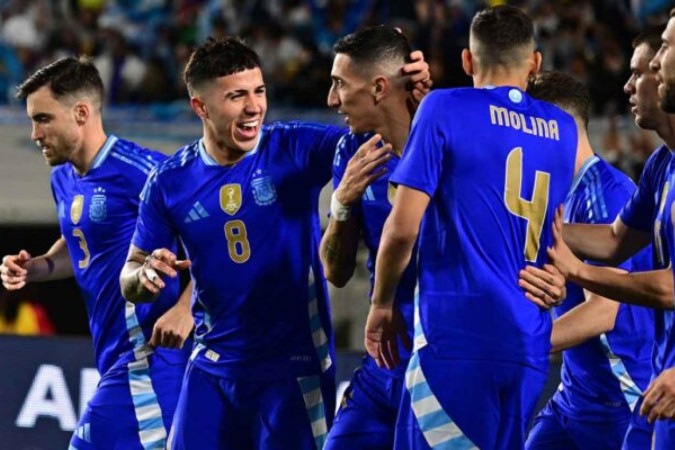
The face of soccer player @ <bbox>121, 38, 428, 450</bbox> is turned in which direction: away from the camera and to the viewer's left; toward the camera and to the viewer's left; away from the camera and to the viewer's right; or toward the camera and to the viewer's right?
toward the camera and to the viewer's right

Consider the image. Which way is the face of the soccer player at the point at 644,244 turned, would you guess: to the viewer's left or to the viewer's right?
to the viewer's left

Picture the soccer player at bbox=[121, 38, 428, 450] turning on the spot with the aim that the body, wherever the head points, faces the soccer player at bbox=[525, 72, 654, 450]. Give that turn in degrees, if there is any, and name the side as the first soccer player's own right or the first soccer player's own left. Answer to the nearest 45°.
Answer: approximately 90° to the first soccer player's own left

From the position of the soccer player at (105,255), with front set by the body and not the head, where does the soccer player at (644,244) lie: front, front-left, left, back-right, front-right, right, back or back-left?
left

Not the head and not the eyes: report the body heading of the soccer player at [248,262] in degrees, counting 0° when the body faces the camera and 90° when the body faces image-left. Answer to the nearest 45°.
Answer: approximately 0°

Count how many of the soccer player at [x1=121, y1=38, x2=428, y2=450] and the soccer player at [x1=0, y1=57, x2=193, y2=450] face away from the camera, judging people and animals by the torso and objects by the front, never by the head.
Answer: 0

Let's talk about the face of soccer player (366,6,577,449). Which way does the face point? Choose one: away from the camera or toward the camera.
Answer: away from the camera

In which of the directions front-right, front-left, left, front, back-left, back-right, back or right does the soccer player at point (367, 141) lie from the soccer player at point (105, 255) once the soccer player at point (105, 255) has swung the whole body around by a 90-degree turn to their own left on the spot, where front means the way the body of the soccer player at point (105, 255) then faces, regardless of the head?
front

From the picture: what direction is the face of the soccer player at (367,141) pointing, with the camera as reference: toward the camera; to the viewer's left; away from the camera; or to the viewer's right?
to the viewer's left

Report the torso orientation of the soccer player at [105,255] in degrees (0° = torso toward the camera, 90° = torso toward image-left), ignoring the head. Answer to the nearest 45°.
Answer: approximately 45°
